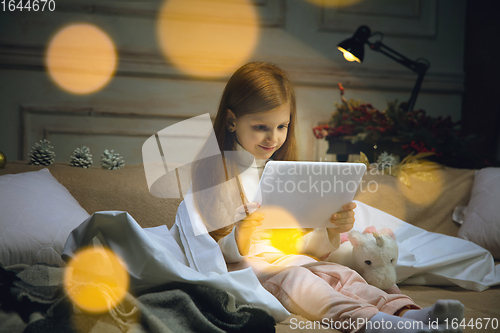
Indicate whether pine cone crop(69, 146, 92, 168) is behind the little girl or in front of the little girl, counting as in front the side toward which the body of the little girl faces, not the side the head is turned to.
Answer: behind

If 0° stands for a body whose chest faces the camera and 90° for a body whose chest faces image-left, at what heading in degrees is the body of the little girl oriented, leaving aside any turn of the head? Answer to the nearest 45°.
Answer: approximately 315°
